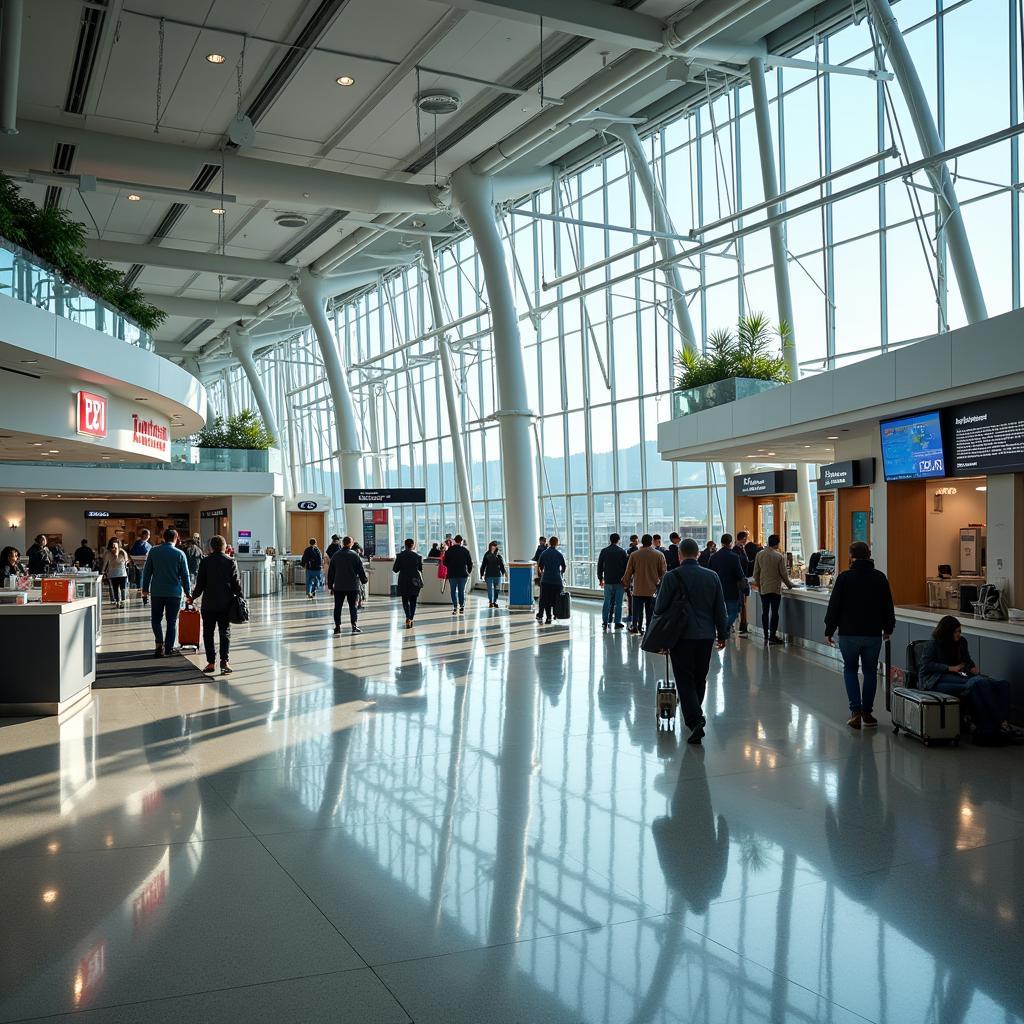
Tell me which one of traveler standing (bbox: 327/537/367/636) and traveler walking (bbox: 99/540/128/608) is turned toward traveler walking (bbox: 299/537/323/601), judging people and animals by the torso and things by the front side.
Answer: traveler standing (bbox: 327/537/367/636)

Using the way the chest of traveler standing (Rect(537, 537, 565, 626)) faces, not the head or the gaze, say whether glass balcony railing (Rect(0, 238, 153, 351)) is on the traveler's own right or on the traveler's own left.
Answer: on the traveler's own left

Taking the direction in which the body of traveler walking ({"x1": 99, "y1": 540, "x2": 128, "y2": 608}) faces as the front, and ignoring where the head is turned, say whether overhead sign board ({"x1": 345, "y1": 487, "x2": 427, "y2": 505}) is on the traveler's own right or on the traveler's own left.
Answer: on the traveler's own left

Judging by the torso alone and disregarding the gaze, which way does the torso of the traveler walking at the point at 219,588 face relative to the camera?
away from the camera

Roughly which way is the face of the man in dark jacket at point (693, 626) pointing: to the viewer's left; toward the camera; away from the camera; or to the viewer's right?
away from the camera

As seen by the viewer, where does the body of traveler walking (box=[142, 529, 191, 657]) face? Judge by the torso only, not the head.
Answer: away from the camera

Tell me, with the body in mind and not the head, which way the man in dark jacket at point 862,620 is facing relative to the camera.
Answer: away from the camera

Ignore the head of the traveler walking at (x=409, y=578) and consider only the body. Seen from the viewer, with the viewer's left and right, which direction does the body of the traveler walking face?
facing away from the viewer

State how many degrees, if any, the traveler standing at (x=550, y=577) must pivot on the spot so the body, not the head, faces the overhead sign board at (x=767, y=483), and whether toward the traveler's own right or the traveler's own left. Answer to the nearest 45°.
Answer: approximately 90° to the traveler's own right

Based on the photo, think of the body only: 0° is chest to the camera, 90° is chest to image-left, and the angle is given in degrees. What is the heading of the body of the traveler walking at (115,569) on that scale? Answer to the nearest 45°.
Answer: approximately 0°

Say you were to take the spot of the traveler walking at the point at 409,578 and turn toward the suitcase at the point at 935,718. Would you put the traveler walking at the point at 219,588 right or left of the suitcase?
right

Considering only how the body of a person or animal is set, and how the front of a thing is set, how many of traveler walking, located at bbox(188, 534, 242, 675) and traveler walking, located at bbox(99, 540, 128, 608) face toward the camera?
1

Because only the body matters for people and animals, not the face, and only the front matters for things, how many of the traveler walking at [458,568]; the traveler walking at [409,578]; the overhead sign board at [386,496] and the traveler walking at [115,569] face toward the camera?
2

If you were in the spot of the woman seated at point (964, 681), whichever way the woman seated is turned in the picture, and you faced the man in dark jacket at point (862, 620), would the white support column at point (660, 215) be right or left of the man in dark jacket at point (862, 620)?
right

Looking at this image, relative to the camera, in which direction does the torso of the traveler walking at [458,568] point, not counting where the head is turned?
away from the camera

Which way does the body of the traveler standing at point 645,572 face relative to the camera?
away from the camera

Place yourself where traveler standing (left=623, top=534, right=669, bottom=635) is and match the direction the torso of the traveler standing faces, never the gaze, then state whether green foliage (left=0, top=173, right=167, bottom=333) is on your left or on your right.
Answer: on your left
